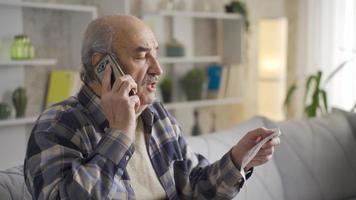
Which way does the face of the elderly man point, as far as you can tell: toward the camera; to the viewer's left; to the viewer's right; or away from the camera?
to the viewer's right

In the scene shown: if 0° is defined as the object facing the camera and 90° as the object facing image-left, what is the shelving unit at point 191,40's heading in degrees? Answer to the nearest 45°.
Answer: approximately 315°

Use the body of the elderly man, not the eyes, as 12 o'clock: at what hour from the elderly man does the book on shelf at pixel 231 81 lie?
The book on shelf is roughly at 8 o'clock from the elderly man.

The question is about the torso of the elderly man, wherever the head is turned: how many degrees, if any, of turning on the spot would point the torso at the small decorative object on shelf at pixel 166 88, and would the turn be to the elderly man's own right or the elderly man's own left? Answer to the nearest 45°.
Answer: approximately 135° to the elderly man's own left

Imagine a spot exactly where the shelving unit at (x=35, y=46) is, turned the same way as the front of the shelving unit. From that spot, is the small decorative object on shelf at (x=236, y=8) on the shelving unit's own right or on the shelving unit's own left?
on the shelving unit's own left

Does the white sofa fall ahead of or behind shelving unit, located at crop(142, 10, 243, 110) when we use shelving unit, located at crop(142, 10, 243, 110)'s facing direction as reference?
ahead

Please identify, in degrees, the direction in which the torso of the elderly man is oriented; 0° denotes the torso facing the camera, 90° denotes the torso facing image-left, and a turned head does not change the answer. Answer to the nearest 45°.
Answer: approximately 315°

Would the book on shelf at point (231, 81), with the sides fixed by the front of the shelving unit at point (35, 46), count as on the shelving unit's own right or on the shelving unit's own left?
on the shelving unit's own left

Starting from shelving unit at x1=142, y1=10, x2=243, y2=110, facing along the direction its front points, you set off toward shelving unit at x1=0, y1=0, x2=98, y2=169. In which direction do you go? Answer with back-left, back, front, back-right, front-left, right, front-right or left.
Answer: right

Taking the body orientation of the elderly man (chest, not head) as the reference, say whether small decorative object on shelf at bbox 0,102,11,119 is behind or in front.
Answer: behind

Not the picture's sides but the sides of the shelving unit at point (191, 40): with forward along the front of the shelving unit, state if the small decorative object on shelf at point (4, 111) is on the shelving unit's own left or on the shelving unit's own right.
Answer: on the shelving unit's own right
